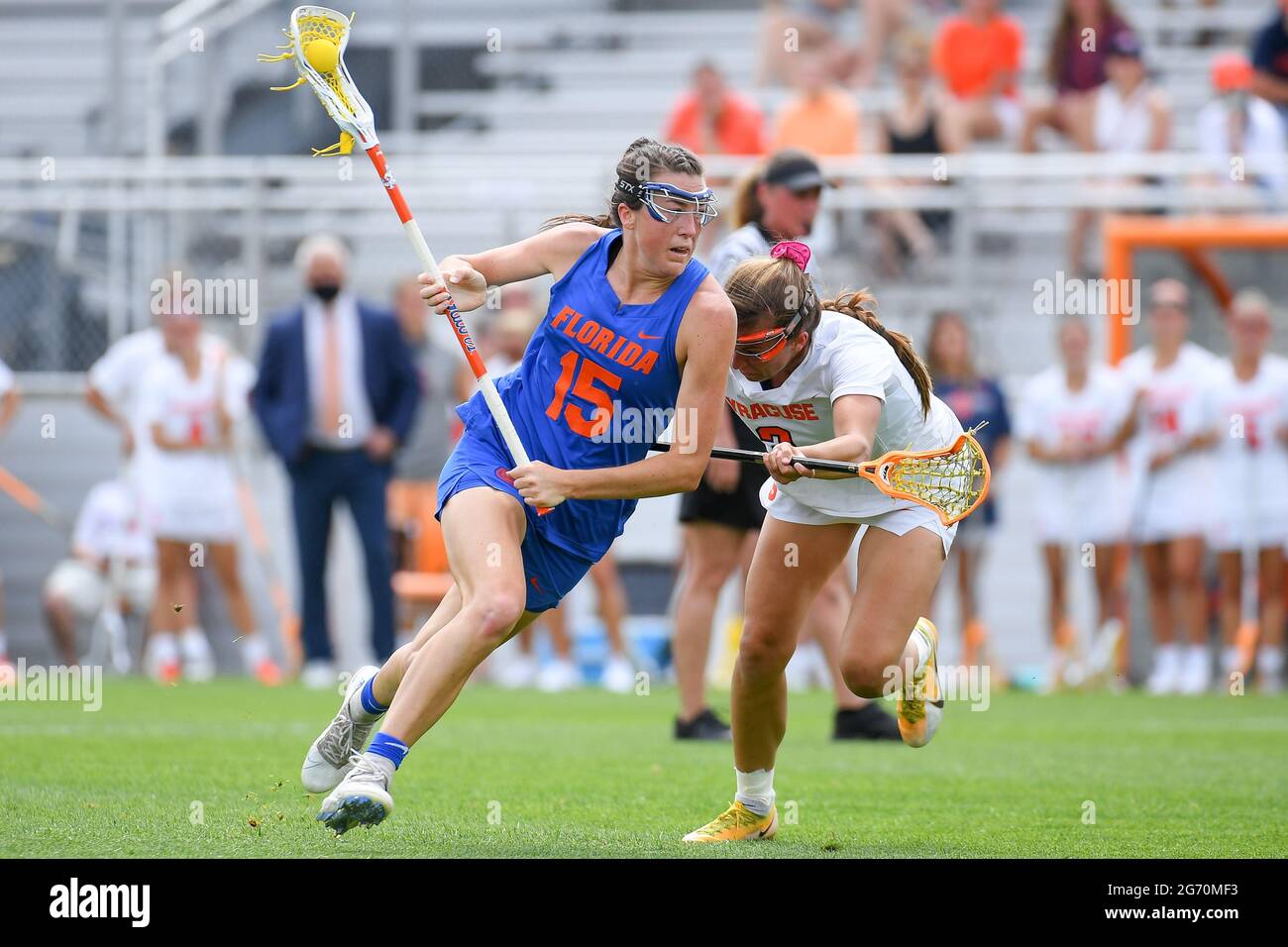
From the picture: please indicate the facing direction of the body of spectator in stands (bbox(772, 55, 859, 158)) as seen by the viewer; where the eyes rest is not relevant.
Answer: toward the camera

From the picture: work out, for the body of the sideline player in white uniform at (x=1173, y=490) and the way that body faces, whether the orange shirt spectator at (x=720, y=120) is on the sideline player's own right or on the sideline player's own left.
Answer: on the sideline player's own right

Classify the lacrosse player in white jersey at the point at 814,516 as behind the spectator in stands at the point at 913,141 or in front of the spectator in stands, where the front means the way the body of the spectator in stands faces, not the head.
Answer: in front

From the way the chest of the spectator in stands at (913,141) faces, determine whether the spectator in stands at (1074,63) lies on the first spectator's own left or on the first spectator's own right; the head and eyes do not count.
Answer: on the first spectator's own left

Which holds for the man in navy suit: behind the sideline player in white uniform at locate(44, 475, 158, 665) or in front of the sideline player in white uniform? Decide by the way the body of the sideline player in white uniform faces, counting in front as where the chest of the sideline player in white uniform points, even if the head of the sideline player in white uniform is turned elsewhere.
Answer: in front

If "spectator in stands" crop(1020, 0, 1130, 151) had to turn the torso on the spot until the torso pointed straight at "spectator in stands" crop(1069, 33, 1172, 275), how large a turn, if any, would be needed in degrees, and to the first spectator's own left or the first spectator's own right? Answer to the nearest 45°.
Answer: approximately 90° to the first spectator's own left

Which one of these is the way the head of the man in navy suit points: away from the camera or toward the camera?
toward the camera

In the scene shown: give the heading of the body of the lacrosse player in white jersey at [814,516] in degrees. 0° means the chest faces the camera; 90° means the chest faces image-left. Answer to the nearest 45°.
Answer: approximately 45°

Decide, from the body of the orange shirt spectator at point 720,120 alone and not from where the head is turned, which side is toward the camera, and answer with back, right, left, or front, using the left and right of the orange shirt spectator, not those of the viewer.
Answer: front
